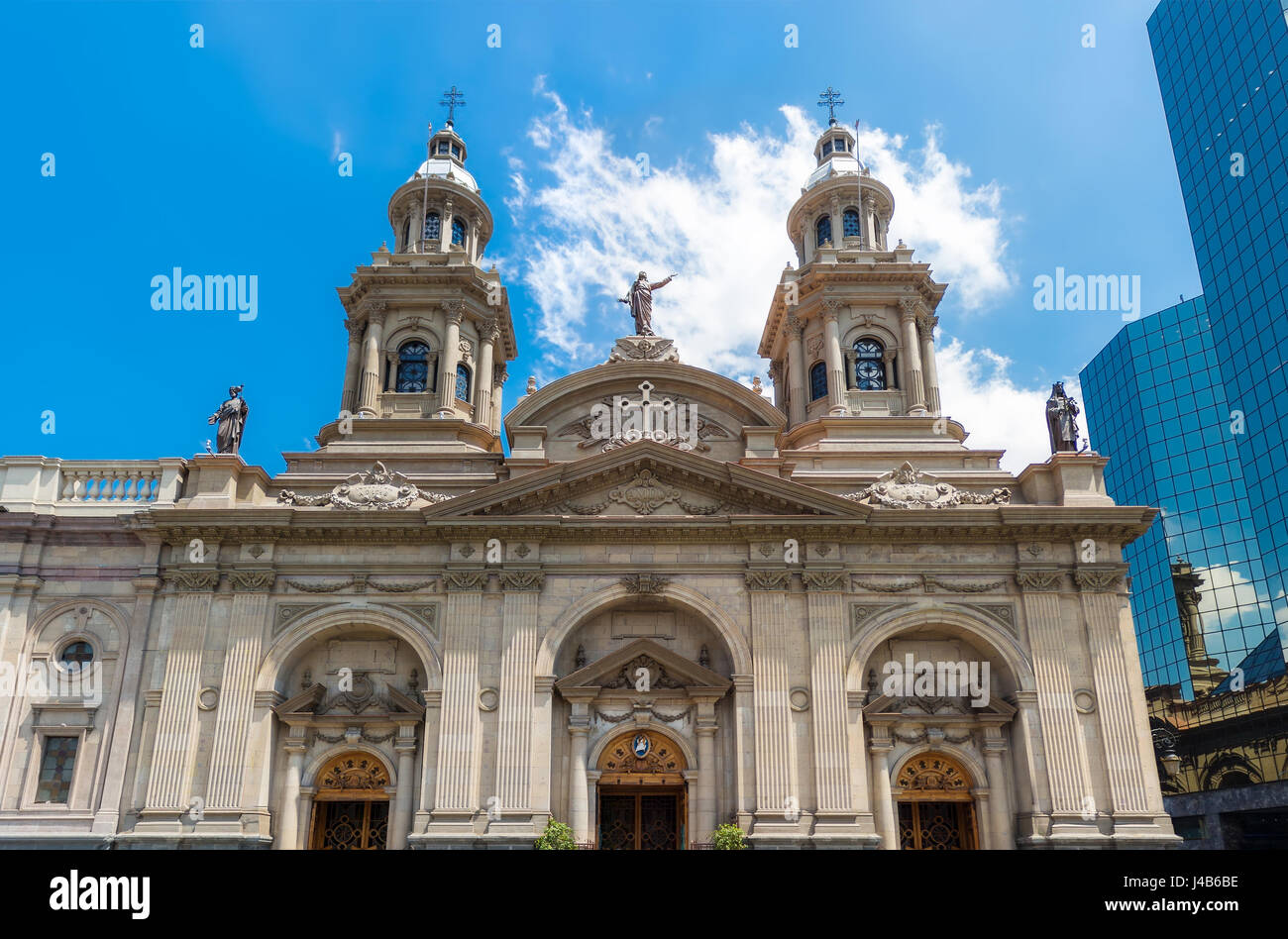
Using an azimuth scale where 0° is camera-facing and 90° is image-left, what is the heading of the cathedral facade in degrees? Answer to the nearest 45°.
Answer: approximately 0°
